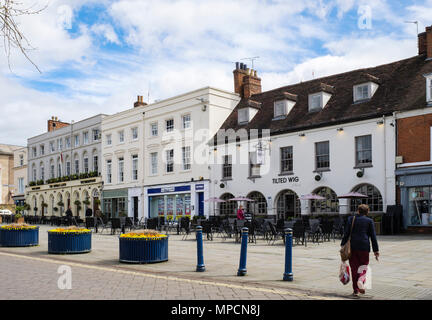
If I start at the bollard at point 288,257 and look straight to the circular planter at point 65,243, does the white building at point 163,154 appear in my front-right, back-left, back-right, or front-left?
front-right

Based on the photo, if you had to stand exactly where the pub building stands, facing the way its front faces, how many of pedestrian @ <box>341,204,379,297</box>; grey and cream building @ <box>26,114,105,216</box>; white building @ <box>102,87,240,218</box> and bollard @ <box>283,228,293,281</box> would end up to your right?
2

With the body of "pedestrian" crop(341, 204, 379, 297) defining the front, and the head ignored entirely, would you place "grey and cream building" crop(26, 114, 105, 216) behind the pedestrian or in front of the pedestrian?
in front

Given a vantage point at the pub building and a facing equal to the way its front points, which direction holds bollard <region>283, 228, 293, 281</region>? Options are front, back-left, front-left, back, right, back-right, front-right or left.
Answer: front-left

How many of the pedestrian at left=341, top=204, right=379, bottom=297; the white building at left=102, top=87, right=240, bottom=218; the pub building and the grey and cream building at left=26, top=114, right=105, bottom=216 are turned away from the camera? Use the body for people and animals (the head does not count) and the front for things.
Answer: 1

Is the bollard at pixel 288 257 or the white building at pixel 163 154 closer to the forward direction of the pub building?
the bollard

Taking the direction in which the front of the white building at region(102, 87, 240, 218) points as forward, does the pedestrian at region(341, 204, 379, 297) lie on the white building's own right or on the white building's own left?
on the white building's own left

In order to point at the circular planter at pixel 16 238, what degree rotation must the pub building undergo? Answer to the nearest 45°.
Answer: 0° — it already faces it

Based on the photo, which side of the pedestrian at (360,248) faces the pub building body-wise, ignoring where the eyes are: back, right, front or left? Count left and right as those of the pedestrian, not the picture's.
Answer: front

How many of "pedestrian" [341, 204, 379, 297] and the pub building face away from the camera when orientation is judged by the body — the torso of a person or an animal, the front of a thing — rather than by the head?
1

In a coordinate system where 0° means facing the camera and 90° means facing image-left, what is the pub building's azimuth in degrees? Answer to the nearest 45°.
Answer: approximately 45°

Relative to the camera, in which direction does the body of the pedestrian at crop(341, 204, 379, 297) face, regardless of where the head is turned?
away from the camera

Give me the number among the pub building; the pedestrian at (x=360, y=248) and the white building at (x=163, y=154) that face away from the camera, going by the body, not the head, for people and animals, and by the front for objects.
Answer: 1

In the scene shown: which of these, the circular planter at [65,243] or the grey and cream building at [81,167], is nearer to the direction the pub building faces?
the circular planter

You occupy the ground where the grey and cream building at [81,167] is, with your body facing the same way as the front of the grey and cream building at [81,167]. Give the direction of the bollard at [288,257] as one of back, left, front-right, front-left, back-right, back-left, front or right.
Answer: front-left

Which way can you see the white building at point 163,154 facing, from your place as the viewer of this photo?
facing the viewer and to the left of the viewer

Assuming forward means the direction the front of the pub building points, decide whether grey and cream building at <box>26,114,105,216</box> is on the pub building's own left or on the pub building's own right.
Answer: on the pub building's own right

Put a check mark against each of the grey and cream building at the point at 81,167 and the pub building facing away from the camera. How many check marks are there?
0

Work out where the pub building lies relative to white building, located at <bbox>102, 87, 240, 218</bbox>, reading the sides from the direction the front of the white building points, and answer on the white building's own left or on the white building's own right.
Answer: on the white building's own left

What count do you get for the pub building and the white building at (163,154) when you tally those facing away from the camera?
0

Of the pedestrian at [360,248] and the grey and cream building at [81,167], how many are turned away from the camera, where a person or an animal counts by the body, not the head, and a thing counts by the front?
1
